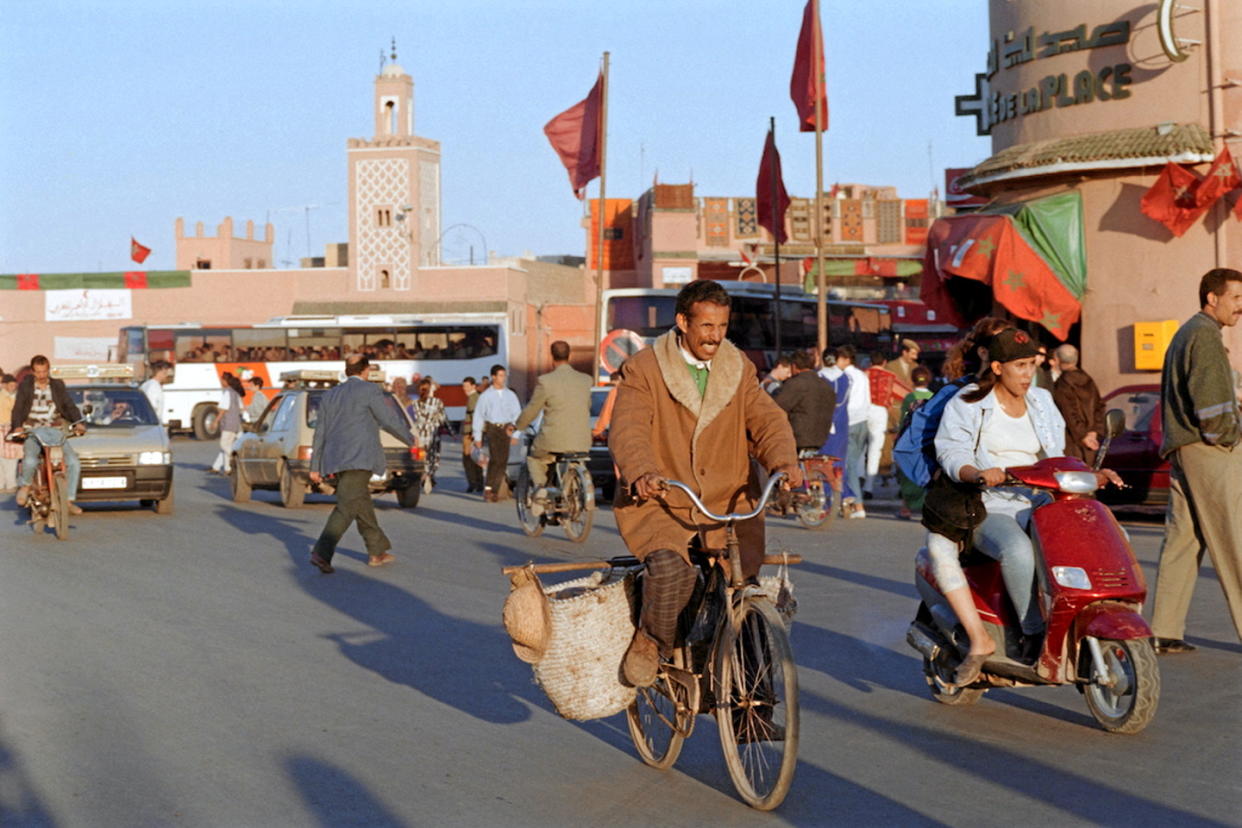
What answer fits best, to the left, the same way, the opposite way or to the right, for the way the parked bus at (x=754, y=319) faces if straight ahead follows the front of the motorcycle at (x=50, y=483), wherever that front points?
to the right

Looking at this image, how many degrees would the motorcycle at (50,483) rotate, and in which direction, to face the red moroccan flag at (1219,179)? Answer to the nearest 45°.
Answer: approximately 90° to its left

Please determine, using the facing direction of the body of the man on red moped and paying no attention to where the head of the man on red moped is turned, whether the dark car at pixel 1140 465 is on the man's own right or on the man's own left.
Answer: on the man's own left

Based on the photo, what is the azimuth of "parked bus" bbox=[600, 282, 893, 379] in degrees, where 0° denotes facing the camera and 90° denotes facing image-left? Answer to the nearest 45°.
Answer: approximately 45°

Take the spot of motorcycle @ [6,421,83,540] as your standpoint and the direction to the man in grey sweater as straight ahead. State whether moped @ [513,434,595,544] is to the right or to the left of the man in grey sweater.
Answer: left

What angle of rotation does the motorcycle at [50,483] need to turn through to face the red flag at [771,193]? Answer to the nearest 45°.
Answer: approximately 135° to its left

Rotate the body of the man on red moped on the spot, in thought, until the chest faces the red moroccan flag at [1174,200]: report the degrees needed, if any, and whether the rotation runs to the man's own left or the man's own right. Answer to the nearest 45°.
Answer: approximately 90° to the man's own left

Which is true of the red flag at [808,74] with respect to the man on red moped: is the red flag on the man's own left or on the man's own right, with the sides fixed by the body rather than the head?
on the man's own left

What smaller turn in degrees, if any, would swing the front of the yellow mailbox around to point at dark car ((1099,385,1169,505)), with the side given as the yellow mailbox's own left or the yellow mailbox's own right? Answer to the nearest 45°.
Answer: approximately 45° to the yellow mailbox's own left

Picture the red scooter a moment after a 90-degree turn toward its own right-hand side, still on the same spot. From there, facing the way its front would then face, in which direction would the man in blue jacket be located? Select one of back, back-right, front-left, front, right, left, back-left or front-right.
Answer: right

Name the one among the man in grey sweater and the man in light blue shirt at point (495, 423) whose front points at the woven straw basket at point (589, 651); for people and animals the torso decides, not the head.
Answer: the man in light blue shirt
